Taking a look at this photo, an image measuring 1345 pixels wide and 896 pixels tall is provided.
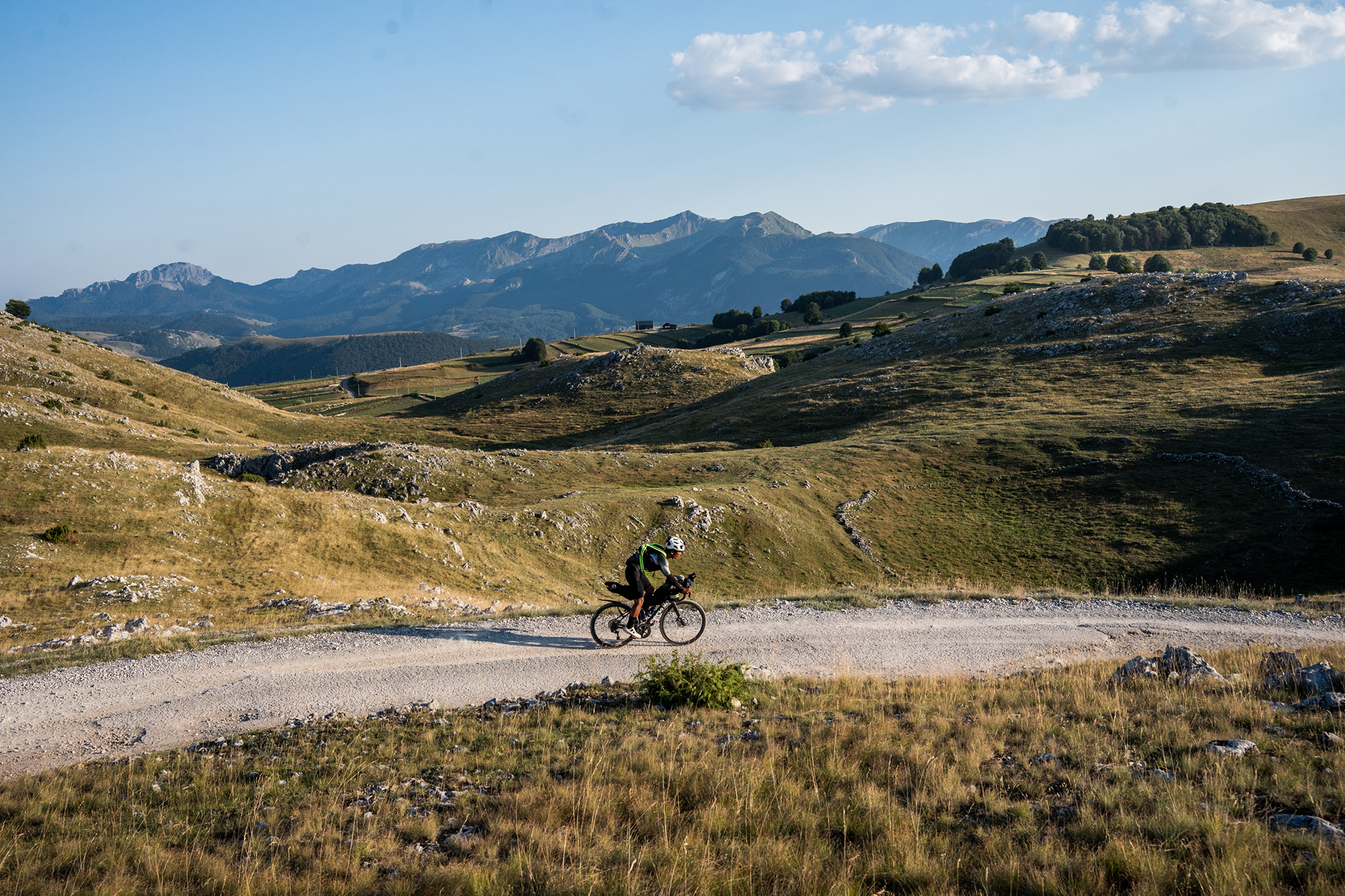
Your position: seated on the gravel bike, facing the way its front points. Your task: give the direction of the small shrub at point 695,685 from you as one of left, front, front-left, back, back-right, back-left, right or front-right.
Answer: right

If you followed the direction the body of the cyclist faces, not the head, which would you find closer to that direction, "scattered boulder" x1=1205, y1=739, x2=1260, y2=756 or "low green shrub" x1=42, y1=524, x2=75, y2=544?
the scattered boulder

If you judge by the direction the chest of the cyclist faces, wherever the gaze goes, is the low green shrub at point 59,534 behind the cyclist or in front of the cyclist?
behind

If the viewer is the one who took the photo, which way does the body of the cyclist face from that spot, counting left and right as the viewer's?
facing to the right of the viewer

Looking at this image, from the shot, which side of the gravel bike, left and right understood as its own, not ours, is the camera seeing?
right

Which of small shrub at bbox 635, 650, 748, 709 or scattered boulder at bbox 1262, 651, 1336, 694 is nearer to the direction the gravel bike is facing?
the scattered boulder

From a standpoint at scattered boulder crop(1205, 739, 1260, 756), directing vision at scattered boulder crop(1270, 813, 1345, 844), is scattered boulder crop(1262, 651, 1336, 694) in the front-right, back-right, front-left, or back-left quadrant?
back-left
